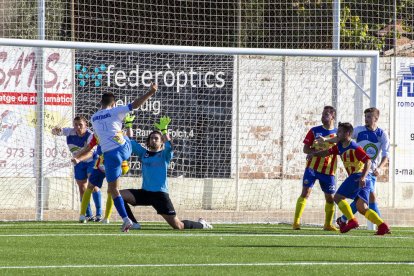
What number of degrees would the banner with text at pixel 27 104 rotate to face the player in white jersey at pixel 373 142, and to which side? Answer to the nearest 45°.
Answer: approximately 45° to its left

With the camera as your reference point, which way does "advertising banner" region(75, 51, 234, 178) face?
facing the viewer

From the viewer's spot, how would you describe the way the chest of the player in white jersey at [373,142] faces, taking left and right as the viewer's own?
facing the viewer and to the left of the viewer

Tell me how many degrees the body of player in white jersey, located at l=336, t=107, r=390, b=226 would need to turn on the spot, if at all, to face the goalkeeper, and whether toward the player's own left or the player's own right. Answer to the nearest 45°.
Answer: approximately 45° to the player's own right

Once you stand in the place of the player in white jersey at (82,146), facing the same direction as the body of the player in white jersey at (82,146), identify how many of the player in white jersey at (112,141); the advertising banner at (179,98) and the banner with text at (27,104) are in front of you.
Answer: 1

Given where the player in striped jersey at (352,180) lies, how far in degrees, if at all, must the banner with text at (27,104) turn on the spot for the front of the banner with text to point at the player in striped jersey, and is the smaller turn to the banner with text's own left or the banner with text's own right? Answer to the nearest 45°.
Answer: approximately 45° to the banner with text's own left

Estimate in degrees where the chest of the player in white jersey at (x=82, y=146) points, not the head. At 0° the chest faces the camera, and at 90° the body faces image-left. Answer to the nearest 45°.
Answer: approximately 0°

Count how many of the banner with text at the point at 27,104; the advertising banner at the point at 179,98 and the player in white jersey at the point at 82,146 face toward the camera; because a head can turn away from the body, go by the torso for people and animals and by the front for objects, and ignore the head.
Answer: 3

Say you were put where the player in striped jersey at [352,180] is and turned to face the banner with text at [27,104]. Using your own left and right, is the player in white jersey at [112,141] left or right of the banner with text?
left
